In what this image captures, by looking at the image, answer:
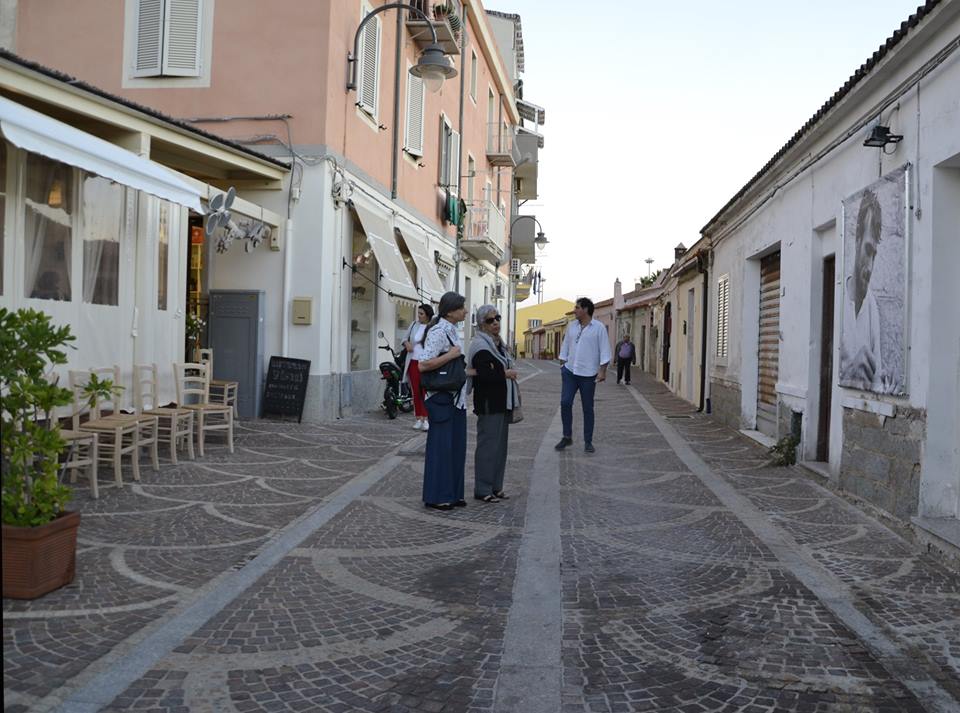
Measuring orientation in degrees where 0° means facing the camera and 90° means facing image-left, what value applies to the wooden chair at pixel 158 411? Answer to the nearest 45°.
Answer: approximately 315°

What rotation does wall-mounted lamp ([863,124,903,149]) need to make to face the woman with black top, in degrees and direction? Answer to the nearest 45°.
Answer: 0° — it already faces them

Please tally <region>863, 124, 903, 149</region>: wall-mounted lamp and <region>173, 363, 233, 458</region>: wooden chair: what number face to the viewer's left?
1

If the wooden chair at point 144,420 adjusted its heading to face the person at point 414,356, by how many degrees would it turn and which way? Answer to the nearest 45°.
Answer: approximately 90° to its left

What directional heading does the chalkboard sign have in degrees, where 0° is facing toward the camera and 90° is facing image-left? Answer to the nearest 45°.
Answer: approximately 0°

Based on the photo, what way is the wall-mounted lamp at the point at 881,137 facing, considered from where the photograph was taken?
facing to the left of the viewer

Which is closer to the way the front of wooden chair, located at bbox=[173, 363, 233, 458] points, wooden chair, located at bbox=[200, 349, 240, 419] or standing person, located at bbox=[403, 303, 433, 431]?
the standing person
